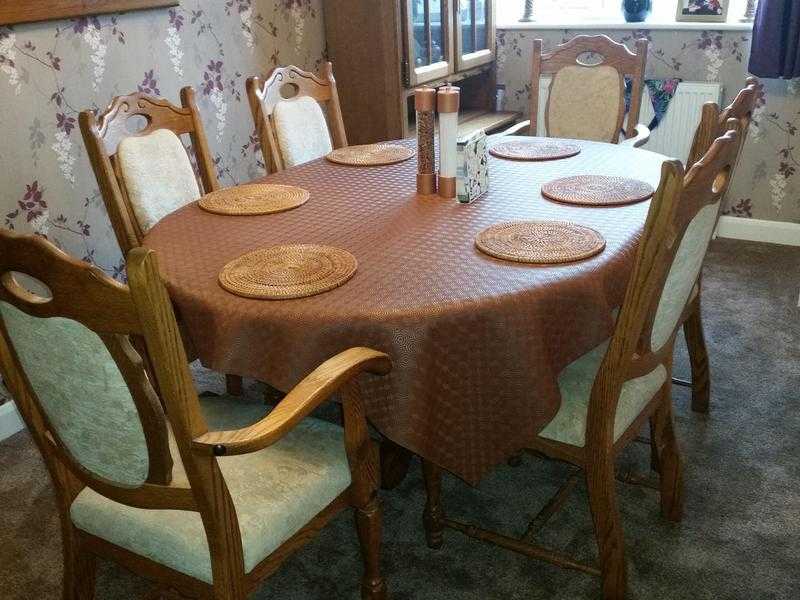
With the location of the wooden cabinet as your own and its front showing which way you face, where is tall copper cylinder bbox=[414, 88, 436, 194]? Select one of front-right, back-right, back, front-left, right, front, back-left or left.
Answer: front-right

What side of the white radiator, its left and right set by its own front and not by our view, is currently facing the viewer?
front

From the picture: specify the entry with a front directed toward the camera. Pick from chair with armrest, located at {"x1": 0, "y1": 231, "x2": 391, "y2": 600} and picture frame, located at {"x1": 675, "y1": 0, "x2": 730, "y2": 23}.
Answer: the picture frame

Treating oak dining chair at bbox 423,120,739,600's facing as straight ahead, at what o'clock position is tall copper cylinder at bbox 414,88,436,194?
The tall copper cylinder is roughly at 12 o'clock from the oak dining chair.

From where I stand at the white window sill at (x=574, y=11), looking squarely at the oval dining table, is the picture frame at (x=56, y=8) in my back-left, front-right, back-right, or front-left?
front-right

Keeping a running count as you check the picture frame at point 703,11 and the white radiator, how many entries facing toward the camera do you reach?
2

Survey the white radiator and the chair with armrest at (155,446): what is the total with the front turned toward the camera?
1

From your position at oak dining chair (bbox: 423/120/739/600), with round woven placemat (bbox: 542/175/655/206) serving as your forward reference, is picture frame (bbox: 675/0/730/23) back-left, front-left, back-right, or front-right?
front-right

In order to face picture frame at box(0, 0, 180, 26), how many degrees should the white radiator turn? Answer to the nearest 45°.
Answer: approximately 45° to its right

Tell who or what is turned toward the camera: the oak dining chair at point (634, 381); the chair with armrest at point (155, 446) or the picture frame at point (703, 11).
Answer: the picture frame

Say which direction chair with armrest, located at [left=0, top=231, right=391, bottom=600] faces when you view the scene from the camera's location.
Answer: facing away from the viewer and to the right of the viewer

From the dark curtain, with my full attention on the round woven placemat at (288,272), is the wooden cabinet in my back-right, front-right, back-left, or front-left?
front-right

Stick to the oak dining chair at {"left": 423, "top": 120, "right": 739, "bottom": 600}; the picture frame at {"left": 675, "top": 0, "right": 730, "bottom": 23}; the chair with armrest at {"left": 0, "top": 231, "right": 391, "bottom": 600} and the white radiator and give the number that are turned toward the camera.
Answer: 2

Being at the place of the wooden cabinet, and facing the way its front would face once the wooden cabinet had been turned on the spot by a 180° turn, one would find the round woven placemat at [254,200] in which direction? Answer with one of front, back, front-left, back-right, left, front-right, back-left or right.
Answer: back-left

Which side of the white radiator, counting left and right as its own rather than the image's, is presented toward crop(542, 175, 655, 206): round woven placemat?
front
